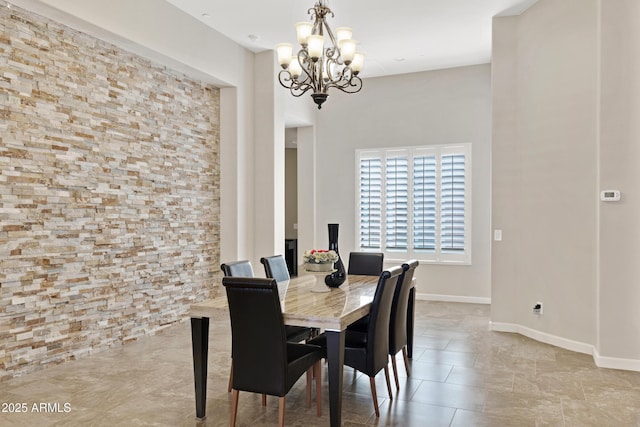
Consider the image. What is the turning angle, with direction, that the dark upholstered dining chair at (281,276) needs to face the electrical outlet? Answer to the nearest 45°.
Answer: approximately 45° to its left

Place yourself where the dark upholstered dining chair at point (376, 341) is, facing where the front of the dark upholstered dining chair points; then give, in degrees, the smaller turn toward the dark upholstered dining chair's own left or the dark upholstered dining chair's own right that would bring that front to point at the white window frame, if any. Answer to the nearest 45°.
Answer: approximately 45° to the dark upholstered dining chair's own right

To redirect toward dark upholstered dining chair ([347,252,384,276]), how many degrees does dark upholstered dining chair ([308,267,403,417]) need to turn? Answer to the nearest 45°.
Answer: approximately 45° to its right

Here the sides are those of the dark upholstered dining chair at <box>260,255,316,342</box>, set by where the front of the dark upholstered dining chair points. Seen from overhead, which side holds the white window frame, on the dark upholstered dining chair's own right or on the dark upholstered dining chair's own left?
on the dark upholstered dining chair's own left
